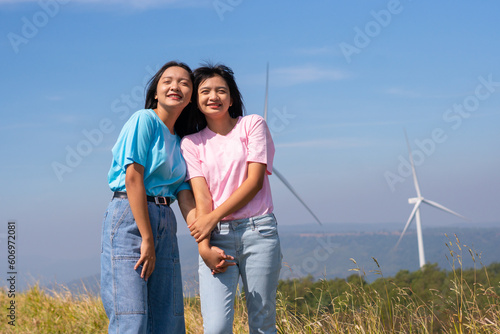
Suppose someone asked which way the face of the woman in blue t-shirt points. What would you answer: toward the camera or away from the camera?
toward the camera

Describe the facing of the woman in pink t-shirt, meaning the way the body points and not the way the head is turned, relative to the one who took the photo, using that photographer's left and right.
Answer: facing the viewer

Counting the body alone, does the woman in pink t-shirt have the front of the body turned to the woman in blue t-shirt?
no

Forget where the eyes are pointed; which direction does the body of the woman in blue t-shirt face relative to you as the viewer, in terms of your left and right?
facing the viewer and to the right of the viewer

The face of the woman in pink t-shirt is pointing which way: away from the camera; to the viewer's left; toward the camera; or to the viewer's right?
toward the camera

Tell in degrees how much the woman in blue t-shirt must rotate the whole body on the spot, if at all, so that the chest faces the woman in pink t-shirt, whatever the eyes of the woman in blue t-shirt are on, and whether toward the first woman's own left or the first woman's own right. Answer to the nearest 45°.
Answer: approximately 45° to the first woman's own left

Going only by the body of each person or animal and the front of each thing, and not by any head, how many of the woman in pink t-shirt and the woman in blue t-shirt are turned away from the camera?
0
